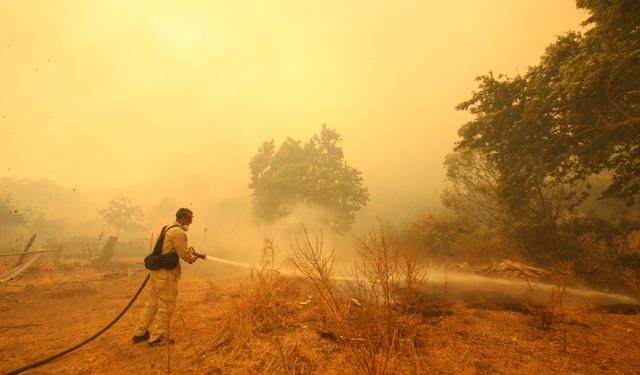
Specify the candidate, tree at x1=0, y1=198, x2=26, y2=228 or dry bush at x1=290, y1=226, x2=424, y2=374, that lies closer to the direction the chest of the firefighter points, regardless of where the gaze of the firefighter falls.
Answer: the dry bush

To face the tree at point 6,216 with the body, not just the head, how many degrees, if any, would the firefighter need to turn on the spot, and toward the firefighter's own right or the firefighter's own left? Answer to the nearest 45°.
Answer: approximately 135° to the firefighter's own left

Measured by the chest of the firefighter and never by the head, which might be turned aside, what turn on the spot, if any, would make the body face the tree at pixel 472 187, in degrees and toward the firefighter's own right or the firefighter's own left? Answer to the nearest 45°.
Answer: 0° — they already face it

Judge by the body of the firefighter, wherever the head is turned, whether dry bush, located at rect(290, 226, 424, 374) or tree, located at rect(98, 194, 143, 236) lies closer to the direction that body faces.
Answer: the dry bush

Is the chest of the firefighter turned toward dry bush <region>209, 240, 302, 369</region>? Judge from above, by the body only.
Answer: yes

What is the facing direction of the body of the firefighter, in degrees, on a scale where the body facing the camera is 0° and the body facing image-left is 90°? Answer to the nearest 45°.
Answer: approximately 270°

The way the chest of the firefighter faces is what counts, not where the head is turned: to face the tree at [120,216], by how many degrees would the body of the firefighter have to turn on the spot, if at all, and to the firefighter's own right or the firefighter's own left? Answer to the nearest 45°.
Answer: approximately 90° to the firefighter's own left

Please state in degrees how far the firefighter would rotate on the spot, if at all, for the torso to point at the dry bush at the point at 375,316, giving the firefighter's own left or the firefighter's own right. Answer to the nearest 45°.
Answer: approximately 45° to the firefighter's own right

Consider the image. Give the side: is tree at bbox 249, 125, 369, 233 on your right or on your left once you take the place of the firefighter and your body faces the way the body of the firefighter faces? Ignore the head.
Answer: on your left

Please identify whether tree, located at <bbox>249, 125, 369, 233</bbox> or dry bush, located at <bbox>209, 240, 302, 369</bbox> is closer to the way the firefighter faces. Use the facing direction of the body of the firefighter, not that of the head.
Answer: the dry bush
